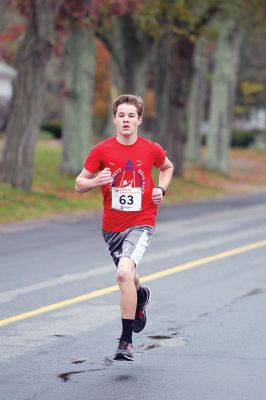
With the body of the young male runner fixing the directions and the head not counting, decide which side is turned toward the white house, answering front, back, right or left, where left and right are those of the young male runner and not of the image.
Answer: back

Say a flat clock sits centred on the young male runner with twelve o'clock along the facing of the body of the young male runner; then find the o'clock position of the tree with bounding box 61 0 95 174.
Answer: The tree is roughly at 6 o'clock from the young male runner.

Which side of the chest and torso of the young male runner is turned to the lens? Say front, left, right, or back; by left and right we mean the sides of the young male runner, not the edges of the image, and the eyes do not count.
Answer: front

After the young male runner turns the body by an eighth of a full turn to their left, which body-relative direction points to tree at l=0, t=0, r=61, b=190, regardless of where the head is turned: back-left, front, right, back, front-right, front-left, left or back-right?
back-left

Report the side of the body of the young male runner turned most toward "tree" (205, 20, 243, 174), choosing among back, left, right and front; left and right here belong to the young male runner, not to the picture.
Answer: back

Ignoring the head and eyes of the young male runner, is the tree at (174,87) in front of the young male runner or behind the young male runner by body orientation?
behind
